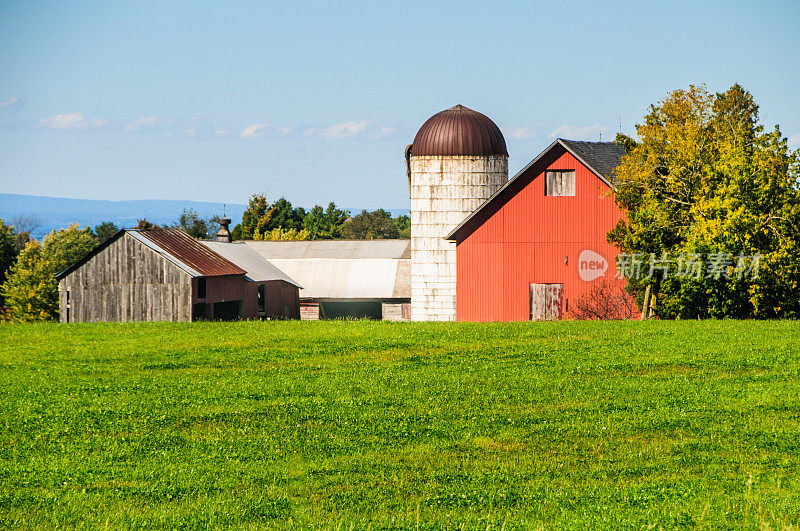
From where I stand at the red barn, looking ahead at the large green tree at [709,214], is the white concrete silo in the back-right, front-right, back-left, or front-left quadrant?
back-left

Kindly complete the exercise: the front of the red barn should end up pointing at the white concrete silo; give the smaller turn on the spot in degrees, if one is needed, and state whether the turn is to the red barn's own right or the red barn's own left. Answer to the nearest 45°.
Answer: approximately 135° to the red barn's own right

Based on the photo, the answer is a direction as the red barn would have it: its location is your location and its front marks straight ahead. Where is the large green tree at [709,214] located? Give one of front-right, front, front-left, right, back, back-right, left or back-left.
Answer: front-left

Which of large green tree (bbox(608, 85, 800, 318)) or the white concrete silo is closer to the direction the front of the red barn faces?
the large green tree

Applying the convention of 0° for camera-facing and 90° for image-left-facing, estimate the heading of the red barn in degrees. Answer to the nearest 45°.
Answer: approximately 0°
